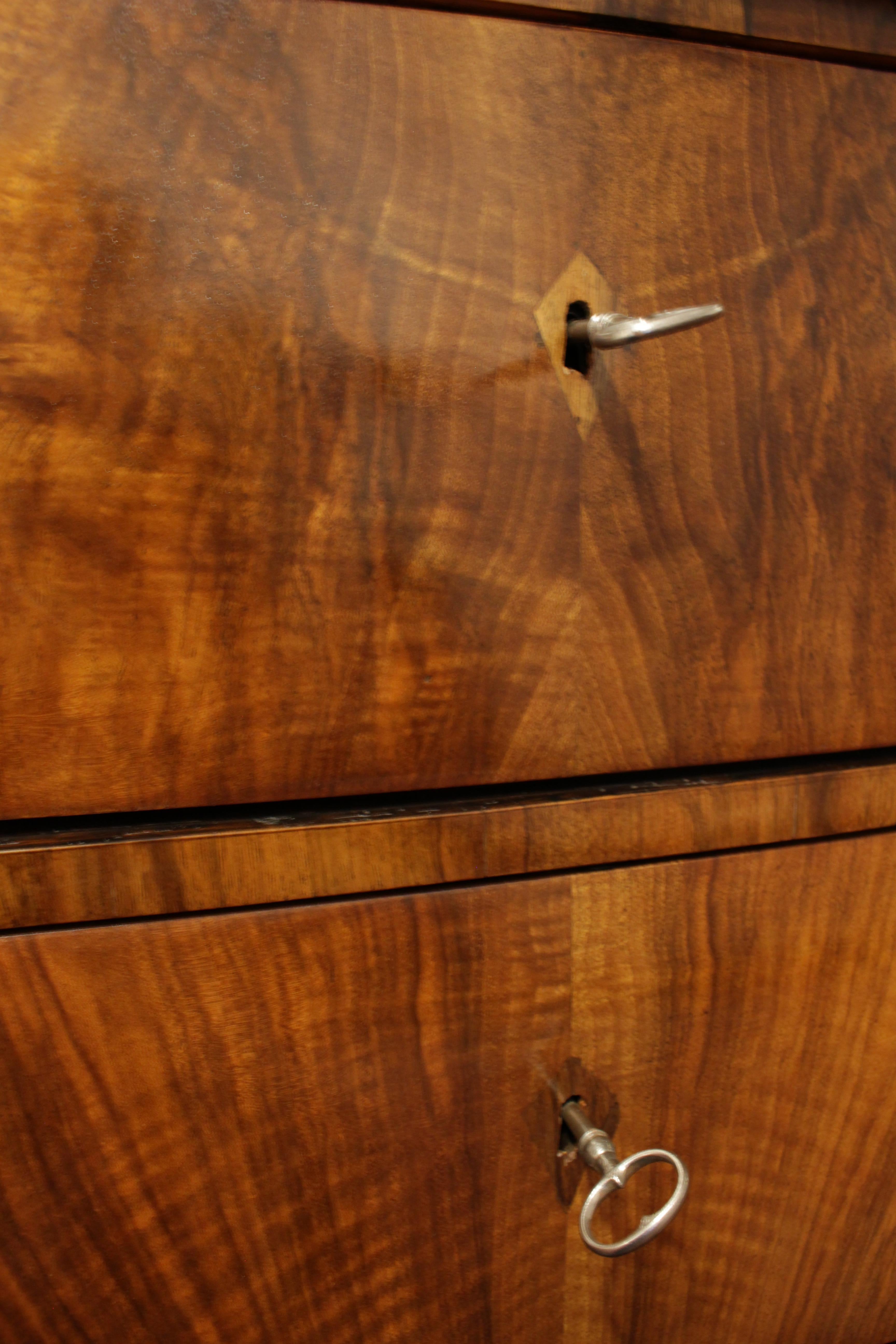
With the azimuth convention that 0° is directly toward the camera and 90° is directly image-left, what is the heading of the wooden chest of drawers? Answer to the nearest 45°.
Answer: approximately 315°
